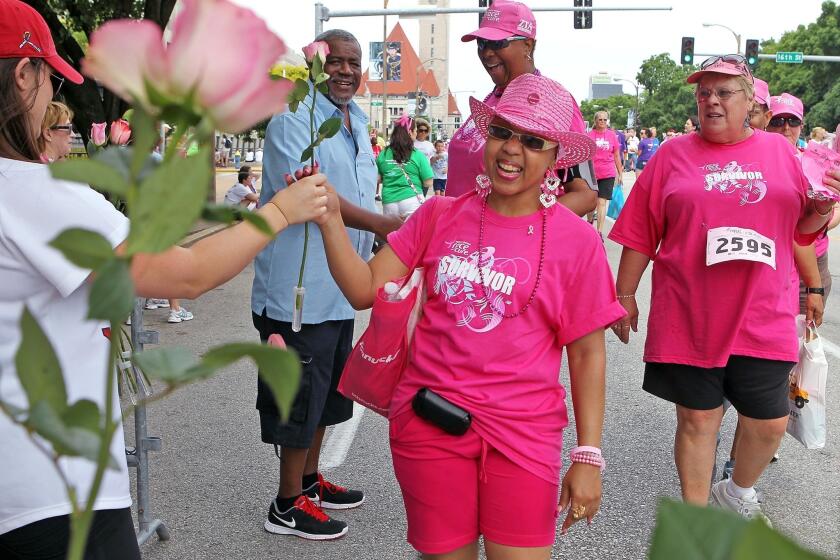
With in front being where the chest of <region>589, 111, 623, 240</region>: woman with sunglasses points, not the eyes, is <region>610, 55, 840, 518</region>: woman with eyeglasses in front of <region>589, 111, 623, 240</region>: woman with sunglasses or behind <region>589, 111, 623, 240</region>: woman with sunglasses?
in front

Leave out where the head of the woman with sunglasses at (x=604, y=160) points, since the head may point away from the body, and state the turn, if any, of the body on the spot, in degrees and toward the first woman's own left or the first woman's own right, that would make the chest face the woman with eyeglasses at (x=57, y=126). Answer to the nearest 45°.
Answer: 0° — they already face them

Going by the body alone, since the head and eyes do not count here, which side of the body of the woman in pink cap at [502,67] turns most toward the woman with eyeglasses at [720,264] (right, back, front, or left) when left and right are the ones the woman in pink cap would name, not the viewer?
left

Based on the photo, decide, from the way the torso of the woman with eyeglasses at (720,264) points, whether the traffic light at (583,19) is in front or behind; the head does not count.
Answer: behind

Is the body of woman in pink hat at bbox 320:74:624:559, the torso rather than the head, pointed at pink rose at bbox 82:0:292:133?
yes

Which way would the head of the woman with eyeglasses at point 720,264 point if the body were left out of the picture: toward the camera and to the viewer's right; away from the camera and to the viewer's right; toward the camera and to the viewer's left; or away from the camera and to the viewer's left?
toward the camera and to the viewer's left
